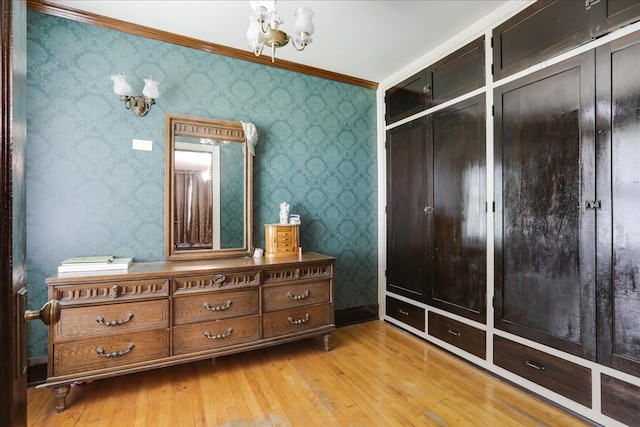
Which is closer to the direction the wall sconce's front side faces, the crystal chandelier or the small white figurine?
the crystal chandelier

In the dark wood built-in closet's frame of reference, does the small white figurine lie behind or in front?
in front

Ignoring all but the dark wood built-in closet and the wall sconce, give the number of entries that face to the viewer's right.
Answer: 0

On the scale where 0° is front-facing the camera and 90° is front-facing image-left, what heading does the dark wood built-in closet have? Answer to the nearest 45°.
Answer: approximately 45°

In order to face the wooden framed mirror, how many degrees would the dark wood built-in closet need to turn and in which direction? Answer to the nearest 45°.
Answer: approximately 45° to its right

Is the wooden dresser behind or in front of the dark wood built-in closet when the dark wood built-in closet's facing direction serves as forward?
in front

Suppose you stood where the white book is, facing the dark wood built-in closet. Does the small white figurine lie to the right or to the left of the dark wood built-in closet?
left

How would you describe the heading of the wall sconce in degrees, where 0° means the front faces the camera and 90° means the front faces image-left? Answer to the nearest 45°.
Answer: approximately 0°

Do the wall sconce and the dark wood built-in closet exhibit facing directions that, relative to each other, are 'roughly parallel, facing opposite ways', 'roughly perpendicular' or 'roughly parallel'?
roughly perpendicular

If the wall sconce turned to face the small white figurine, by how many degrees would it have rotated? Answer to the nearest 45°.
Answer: approximately 90° to its left
